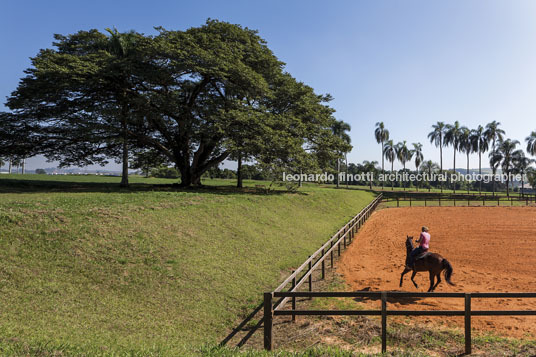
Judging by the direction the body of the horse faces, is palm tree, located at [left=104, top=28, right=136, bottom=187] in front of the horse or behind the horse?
in front

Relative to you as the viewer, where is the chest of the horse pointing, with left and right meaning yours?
facing to the left of the viewer

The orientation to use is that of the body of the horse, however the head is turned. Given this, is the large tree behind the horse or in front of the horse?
in front
